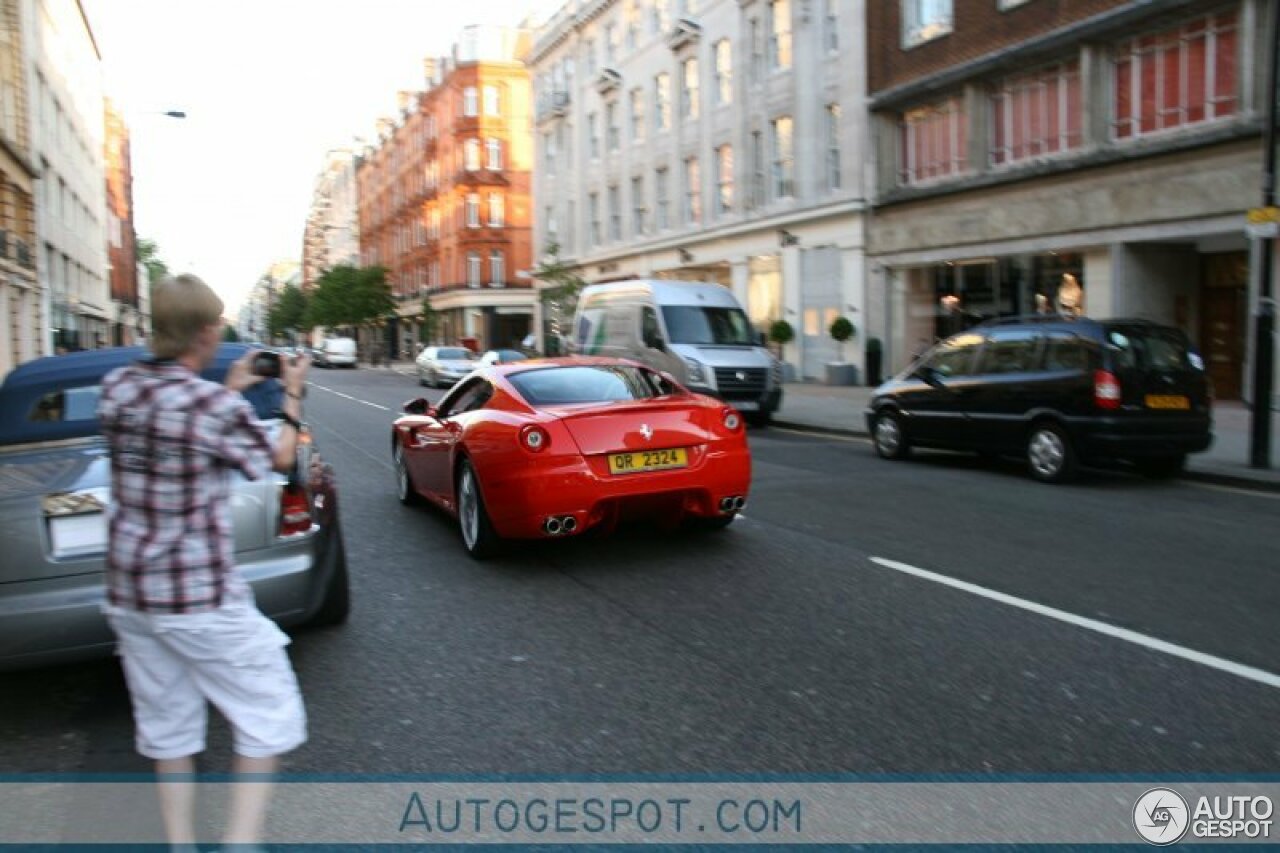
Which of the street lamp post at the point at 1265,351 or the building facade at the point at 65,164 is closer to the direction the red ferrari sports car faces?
the building facade

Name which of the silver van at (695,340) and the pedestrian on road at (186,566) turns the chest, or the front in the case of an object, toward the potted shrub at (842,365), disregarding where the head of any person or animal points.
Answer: the pedestrian on road

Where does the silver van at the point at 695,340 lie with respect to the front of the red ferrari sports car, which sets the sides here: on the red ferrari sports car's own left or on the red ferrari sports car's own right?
on the red ferrari sports car's own right

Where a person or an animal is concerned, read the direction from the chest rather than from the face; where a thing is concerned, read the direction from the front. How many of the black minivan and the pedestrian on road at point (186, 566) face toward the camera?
0

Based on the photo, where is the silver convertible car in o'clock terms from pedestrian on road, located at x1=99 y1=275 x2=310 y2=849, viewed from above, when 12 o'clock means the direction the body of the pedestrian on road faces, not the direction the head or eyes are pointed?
The silver convertible car is roughly at 10 o'clock from the pedestrian on road.

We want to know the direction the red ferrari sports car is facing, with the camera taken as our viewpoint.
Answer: facing away from the viewer and to the left of the viewer

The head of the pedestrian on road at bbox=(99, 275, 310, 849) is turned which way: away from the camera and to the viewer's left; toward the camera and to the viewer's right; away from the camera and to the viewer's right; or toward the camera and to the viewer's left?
away from the camera and to the viewer's right

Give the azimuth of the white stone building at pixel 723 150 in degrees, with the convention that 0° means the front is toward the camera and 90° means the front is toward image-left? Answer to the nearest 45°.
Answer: approximately 45°

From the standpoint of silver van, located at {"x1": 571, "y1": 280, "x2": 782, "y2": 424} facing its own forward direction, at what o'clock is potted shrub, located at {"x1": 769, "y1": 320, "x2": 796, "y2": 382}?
The potted shrub is roughly at 8 o'clock from the silver van.

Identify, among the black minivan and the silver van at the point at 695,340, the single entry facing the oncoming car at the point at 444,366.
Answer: the black minivan

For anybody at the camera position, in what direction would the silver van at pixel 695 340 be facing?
facing the viewer and to the right of the viewer

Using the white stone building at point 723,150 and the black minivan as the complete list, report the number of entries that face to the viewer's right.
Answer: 0

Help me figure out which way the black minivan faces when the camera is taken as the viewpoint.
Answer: facing away from the viewer and to the left of the viewer

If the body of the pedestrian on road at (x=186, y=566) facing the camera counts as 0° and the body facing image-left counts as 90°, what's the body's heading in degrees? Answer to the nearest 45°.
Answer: approximately 225°
